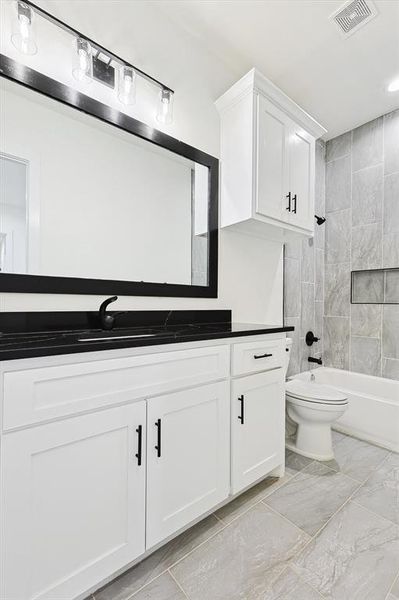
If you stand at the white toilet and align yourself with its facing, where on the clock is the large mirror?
The large mirror is roughly at 3 o'clock from the white toilet.

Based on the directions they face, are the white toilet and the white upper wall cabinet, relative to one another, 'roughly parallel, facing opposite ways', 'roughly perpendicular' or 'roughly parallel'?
roughly parallel

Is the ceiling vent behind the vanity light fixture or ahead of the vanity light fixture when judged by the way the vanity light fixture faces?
ahead

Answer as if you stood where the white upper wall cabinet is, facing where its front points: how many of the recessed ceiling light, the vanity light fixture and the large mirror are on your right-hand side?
2

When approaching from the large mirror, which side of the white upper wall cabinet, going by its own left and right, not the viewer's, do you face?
right

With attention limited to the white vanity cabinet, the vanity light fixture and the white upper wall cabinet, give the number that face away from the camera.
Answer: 0

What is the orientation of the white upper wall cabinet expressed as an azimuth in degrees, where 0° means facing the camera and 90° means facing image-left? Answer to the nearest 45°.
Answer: approximately 315°

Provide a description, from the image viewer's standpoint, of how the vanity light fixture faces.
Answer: facing the viewer and to the right of the viewer

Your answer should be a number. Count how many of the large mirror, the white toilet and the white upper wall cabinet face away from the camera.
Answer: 0

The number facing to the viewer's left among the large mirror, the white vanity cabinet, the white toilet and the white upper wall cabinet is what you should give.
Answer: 0

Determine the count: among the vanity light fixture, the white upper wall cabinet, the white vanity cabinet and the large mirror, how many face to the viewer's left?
0

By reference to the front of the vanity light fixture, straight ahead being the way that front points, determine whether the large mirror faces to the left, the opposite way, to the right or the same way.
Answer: the same way
